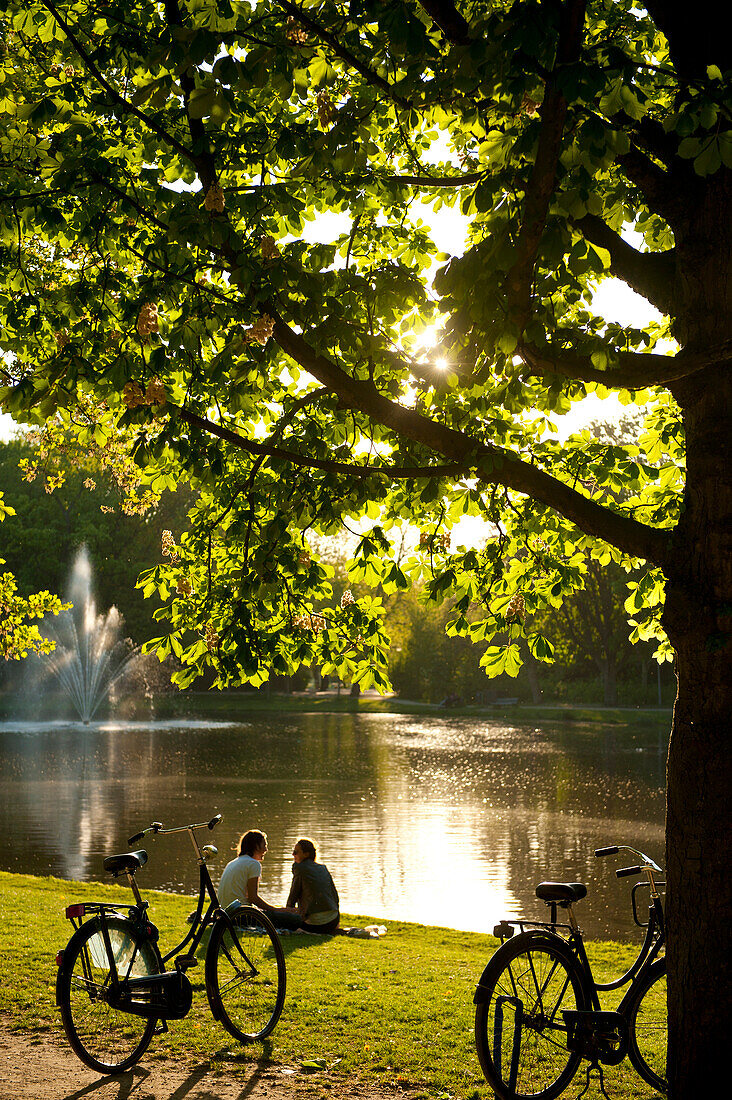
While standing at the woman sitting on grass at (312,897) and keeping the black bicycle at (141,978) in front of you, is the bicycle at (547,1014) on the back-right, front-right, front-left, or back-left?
front-left

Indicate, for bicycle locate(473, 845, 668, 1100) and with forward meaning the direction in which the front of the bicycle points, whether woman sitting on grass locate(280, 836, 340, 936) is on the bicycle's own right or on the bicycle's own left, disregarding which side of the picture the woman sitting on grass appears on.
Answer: on the bicycle's own left

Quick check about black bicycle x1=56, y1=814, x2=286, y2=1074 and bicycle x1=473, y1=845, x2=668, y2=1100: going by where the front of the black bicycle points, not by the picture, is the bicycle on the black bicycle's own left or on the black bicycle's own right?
on the black bicycle's own right

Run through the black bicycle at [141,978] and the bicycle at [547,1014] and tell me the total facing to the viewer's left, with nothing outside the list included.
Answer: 0

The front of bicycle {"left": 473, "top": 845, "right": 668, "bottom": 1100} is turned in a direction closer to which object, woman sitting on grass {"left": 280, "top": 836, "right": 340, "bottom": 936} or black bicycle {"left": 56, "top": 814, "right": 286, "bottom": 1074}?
the woman sitting on grass

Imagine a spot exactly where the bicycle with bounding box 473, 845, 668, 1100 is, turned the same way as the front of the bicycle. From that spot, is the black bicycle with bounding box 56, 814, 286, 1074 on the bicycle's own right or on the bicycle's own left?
on the bicycle's own left

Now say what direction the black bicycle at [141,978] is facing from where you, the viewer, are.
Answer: facing away from the viewer and to the right of the viewer

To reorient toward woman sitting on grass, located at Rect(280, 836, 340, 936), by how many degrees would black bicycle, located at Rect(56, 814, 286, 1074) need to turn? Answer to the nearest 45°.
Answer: approximately 45° to its left

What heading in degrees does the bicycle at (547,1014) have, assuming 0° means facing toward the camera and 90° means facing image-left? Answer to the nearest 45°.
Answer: approximately 225°
